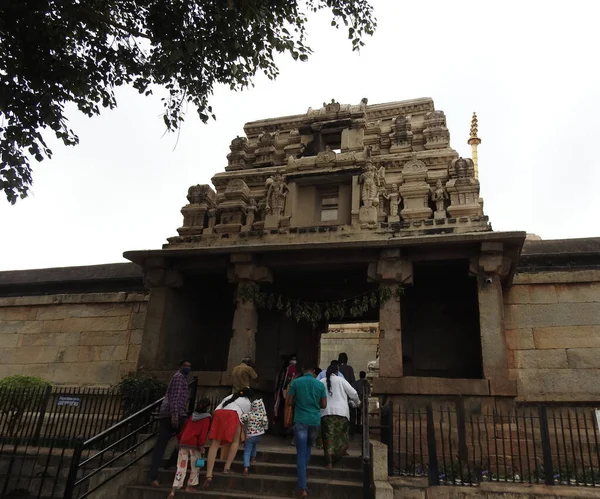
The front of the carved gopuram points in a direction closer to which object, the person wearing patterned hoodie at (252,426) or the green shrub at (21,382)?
the person wearing patterned hoodie

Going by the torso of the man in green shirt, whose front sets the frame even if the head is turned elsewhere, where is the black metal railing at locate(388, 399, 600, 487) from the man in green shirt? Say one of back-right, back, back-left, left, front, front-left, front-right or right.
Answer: right

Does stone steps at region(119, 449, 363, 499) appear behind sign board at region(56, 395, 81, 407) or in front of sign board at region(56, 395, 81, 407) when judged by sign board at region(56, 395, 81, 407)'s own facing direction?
in front

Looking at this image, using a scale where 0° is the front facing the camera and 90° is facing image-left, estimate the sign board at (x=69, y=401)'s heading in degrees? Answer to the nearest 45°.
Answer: approximately 0°

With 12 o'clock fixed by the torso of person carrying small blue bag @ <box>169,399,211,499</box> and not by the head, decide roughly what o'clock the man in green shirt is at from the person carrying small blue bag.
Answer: The man in green shirt is roughly at 2 o'clock from the person carrying small blue bag.

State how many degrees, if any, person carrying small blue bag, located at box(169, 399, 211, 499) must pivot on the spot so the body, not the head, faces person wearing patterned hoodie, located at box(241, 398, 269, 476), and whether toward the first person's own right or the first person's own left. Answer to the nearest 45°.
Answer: approximately 45° to the first person's own right

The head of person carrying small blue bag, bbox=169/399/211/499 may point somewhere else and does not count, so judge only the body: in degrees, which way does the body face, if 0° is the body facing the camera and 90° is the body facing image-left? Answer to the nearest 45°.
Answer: approximately 225°

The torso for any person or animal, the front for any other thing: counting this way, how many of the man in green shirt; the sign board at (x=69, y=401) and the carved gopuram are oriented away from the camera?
1

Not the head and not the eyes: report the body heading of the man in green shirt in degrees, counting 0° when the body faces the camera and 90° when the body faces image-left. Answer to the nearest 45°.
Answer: approximately 180°

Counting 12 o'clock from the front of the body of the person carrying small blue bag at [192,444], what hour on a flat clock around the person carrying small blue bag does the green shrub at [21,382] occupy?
The green shrub is roughly at 9 o'clock from the person carrying small blue bag.

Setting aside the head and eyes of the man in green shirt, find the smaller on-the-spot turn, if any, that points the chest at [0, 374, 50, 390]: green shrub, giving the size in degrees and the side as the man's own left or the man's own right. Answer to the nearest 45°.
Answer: approximately 45° to the man's own left

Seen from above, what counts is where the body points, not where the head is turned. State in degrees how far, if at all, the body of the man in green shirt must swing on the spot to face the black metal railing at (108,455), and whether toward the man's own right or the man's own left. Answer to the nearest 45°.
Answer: approximately 90° to the man's own left

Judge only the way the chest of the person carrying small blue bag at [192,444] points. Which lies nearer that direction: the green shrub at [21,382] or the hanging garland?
the hanging garland
